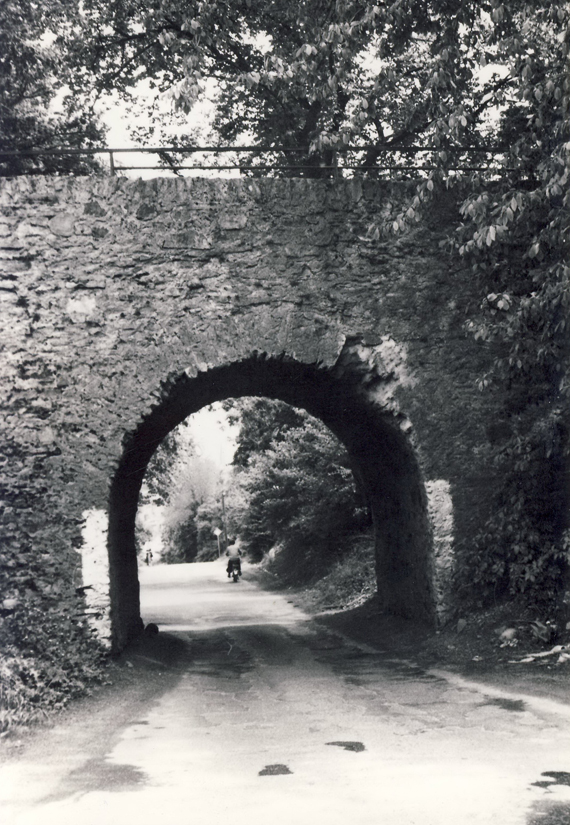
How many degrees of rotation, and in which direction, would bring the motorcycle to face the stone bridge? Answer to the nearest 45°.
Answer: approximately 180°

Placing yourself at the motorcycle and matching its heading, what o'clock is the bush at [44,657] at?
The bush is roughly at 6 o'clock from the motorcycle.
